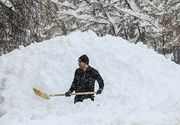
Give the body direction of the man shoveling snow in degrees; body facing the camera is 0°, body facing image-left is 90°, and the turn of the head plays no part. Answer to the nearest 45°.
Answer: approximately 45°
